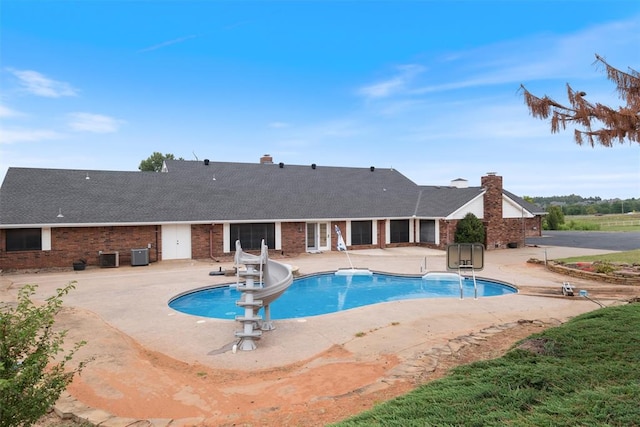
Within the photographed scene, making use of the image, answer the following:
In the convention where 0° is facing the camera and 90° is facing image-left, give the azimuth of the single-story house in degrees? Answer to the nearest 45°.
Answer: approximately 180°

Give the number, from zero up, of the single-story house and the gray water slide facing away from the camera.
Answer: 2

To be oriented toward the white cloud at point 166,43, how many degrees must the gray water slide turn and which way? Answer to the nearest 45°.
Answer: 0° — it already faces it

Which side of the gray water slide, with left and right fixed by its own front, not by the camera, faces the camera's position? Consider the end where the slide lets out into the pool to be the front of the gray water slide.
back

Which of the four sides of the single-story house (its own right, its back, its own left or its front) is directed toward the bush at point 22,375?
back
